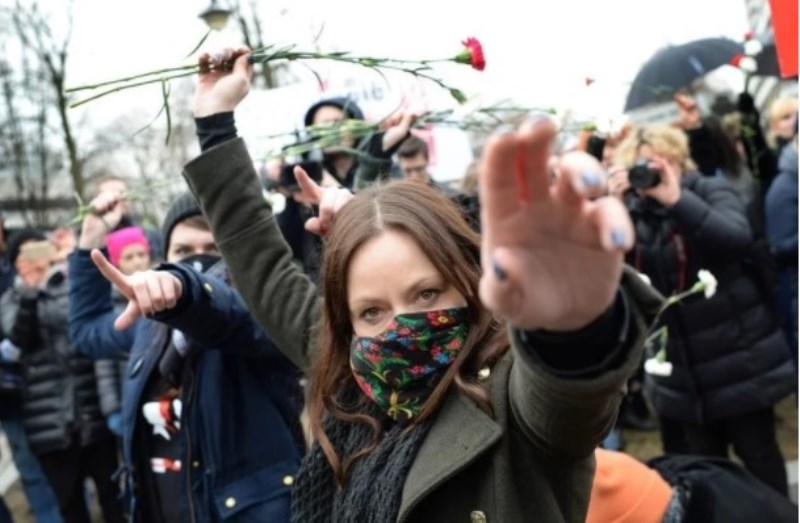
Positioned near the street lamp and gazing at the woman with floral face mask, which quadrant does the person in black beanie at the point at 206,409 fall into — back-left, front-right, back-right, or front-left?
front-right

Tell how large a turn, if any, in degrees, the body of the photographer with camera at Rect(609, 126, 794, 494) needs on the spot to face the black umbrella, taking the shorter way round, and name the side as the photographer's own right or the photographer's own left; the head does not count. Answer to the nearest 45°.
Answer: approximately 135° to the photographer's own right

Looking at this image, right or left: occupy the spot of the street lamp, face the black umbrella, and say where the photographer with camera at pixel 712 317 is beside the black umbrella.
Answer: right

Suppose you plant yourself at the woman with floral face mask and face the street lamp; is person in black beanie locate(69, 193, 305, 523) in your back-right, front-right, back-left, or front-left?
front-left

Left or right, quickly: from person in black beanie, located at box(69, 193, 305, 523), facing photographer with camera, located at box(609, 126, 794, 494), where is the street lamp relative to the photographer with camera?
left

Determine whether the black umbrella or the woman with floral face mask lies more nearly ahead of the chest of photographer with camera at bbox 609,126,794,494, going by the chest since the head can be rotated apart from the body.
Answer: the woman with floral face mask

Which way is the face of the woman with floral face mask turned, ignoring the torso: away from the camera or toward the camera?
toward the camera

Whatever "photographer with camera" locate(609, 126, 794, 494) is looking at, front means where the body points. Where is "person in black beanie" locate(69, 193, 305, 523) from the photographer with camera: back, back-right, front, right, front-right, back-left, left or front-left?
front

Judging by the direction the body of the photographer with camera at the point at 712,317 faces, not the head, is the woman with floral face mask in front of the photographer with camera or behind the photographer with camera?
in front

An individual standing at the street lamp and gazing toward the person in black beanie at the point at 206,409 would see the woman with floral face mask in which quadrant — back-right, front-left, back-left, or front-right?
front-left

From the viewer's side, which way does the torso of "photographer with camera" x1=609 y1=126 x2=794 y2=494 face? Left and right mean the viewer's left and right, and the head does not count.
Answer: facing the viewer and to the left of the viewer

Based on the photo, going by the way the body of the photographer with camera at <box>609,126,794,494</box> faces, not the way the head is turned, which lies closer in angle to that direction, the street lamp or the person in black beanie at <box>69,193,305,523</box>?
the person in black beanie

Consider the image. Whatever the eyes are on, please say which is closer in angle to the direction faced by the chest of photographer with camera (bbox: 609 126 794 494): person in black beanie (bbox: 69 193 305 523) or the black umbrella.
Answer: the person in black beanie

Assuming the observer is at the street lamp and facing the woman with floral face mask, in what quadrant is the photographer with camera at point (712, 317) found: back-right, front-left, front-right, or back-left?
front-left
